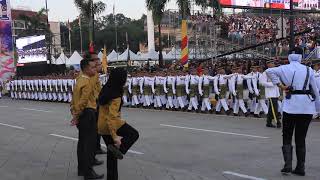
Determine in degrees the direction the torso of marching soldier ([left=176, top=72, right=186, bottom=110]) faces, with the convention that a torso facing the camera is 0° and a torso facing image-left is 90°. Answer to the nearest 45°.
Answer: approximately 45°

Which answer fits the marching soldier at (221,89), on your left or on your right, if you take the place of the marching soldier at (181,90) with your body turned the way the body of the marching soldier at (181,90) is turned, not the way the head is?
on your left

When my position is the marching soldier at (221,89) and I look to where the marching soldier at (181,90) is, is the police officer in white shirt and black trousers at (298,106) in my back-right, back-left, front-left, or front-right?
back-left

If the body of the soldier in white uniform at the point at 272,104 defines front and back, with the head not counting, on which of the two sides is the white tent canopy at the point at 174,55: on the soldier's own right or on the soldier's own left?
on the soldier's own right
